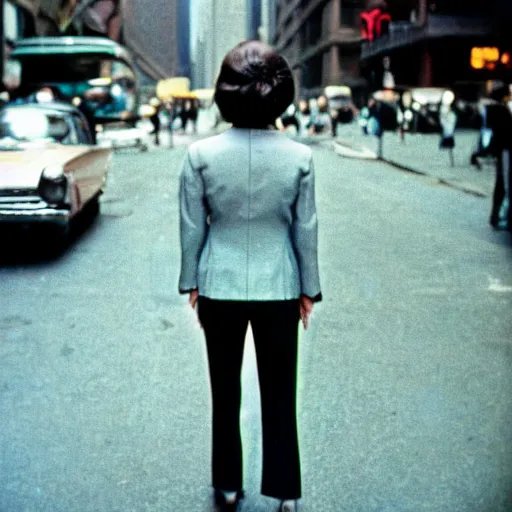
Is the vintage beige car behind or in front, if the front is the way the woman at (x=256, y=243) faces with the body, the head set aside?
in front

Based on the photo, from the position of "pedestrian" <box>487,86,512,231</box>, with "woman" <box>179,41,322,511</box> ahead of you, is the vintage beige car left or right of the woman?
right

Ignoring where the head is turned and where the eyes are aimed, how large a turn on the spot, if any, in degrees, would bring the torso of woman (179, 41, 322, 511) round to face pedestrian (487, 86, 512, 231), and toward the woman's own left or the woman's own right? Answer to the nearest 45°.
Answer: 0° — they already face them

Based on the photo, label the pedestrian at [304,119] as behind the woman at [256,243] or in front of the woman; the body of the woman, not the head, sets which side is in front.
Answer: in front

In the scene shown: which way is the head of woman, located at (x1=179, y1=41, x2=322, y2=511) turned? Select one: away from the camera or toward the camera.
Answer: away from the camera

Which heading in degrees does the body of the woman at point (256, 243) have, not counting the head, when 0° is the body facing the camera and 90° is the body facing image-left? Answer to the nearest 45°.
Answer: approximately 180°

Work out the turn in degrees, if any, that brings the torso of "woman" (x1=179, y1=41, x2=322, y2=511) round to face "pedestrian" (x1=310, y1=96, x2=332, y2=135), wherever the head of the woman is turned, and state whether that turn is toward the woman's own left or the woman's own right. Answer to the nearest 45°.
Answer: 0° — they already face them
